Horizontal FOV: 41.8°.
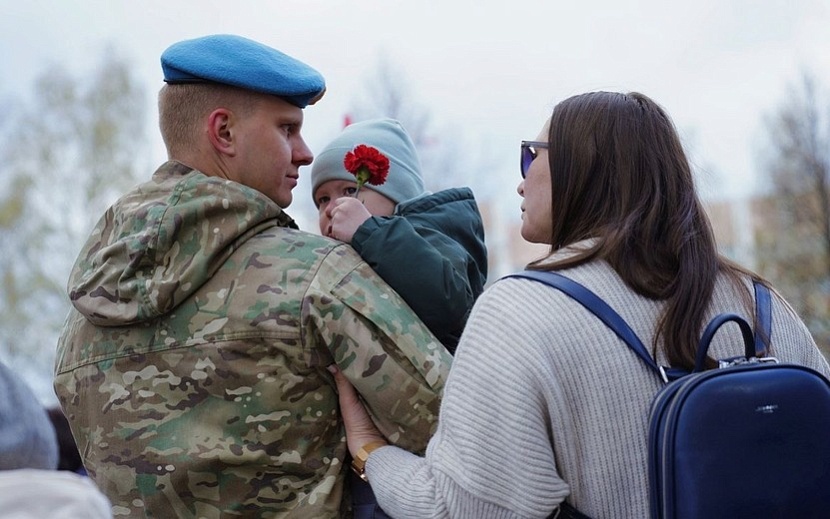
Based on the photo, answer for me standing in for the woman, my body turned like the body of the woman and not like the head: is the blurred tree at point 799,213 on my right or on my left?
on my right

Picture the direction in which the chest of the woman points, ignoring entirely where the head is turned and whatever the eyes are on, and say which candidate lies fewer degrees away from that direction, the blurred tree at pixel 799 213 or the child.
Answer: the child

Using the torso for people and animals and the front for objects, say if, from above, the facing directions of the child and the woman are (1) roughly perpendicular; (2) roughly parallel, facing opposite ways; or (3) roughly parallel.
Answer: roughly perpendicular

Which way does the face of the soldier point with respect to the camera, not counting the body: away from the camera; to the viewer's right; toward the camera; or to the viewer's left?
to the viewer's right

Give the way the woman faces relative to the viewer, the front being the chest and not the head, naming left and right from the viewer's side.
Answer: facing away from the viewer and to the left of the viewer

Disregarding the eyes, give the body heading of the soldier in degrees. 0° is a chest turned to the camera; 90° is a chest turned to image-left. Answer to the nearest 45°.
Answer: approximately 225°
